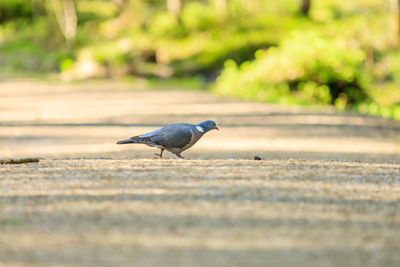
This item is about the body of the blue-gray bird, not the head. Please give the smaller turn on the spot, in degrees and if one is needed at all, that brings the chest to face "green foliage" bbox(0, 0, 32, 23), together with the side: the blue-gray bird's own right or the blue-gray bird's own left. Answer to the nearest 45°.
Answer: approximately 90° to the blue-gray bird's own left

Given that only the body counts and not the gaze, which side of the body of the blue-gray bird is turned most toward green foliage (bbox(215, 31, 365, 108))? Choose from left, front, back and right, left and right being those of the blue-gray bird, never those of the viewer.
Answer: left

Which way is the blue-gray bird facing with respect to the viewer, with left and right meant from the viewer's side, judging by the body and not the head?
facing to the right of the viewer
